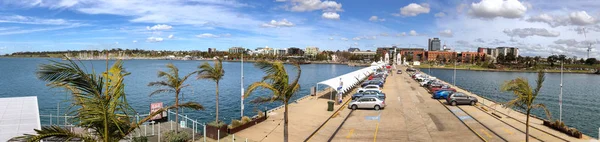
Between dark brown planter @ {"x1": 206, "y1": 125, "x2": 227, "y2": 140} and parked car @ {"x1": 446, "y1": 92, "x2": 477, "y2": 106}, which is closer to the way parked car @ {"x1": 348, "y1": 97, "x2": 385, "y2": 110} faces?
the dark brown planter

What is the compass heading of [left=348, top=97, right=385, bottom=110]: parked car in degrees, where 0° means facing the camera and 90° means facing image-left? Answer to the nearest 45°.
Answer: approximately 90°

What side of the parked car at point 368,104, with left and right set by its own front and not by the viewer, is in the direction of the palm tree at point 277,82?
left

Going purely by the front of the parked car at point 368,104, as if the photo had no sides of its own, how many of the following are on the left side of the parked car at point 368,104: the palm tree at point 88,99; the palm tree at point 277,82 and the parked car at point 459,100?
2

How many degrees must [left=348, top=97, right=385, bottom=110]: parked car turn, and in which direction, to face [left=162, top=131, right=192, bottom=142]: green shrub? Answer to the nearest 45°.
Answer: approximately 45° to its left

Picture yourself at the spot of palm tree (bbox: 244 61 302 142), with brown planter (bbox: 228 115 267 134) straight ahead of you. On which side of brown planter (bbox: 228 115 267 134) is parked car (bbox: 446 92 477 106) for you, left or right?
right

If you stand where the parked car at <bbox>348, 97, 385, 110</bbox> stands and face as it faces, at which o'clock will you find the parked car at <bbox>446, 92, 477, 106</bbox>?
the parked car at <bbox>446, 92, 477, 106</bbox> is roughly at 5 o'clock from the parked car at <bbox>348, 97, 385, 110</bbox>.

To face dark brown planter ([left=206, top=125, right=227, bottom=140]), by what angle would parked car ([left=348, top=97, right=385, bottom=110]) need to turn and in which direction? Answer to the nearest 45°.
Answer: approximately 45° to its left

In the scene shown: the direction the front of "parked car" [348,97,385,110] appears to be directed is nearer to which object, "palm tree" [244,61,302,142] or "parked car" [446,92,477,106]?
the palm tree

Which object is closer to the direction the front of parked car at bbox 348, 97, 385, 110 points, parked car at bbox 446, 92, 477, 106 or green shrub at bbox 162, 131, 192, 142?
the green shrub

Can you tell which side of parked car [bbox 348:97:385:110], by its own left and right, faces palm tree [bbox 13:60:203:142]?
left
